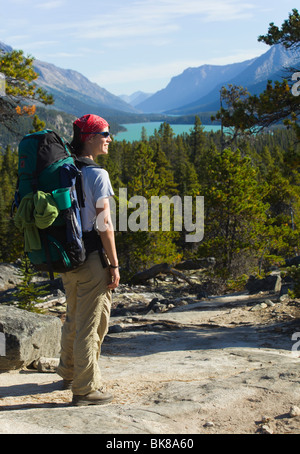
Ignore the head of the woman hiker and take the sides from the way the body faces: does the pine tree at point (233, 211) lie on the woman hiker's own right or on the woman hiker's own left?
on the woman hiker's own left

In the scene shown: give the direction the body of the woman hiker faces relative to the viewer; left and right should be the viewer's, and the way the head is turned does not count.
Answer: facing to the right of the viewer

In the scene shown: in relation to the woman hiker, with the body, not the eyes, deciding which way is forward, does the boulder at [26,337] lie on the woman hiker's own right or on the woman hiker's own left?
on the woman hiker's own left
